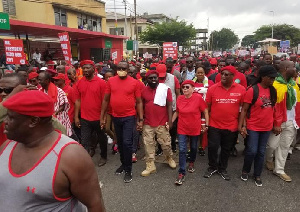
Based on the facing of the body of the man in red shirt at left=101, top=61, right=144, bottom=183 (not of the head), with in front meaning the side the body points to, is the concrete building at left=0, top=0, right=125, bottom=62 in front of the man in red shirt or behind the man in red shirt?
behind

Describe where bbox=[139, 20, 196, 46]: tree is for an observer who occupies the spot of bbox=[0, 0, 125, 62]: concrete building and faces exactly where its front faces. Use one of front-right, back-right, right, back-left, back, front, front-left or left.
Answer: left

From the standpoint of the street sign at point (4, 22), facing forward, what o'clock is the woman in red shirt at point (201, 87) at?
The woman in red shirt is roughly at 11 o'clock from the street sign.

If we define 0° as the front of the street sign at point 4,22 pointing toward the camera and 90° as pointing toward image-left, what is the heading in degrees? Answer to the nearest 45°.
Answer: approximately 0°

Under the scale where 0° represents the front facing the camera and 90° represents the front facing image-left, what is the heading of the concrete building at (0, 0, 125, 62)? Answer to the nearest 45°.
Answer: approximately 315°

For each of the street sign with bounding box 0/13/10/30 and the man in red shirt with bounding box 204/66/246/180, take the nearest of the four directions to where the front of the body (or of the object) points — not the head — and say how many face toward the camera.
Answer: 2

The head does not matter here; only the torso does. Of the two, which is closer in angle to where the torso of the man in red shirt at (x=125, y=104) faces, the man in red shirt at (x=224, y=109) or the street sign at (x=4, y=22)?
the man in red shirt

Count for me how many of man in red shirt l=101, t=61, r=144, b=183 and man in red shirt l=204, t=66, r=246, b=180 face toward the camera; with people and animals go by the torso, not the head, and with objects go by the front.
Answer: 2
